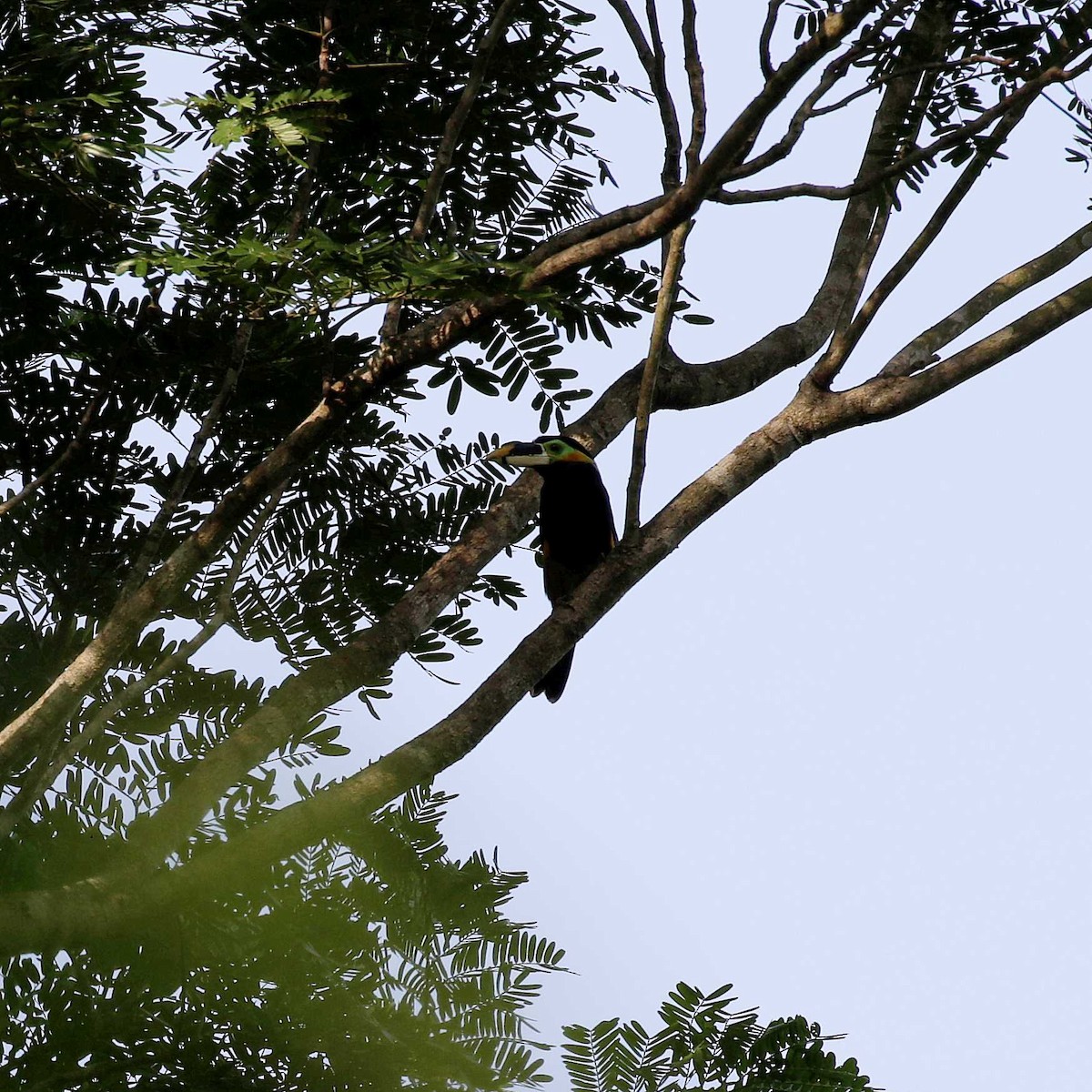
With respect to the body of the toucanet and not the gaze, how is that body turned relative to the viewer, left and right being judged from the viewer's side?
facing the viewer and to the left of the viewer
